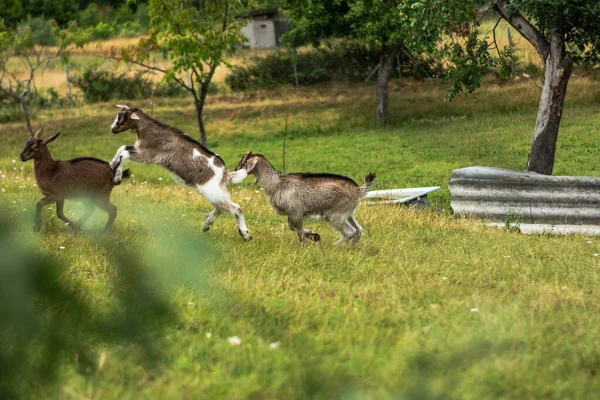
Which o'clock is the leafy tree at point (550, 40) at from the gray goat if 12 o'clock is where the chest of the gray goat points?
The leafy tree is roughly at 4 o'clock from the gray goat.

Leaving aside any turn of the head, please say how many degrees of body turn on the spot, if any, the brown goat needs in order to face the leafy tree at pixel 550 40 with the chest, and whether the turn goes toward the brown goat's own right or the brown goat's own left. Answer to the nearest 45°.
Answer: approximately 135° to the brown goat's own right

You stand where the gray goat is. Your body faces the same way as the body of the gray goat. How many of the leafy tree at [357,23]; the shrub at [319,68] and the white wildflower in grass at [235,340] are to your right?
2

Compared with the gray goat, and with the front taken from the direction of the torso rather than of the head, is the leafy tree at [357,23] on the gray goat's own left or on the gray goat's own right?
on the gray goat's own right

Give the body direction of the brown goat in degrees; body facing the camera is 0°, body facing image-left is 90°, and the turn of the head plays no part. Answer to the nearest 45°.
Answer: approximately 90°

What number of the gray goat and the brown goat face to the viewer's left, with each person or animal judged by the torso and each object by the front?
2

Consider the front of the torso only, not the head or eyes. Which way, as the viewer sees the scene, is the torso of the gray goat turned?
to the viewer's left

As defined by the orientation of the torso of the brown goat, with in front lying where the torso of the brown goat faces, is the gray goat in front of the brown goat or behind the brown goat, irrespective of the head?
behind

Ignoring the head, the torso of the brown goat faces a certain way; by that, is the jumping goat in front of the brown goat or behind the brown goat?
behind

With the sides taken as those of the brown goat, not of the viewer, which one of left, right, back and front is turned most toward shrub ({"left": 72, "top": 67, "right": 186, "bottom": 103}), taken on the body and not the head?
right
